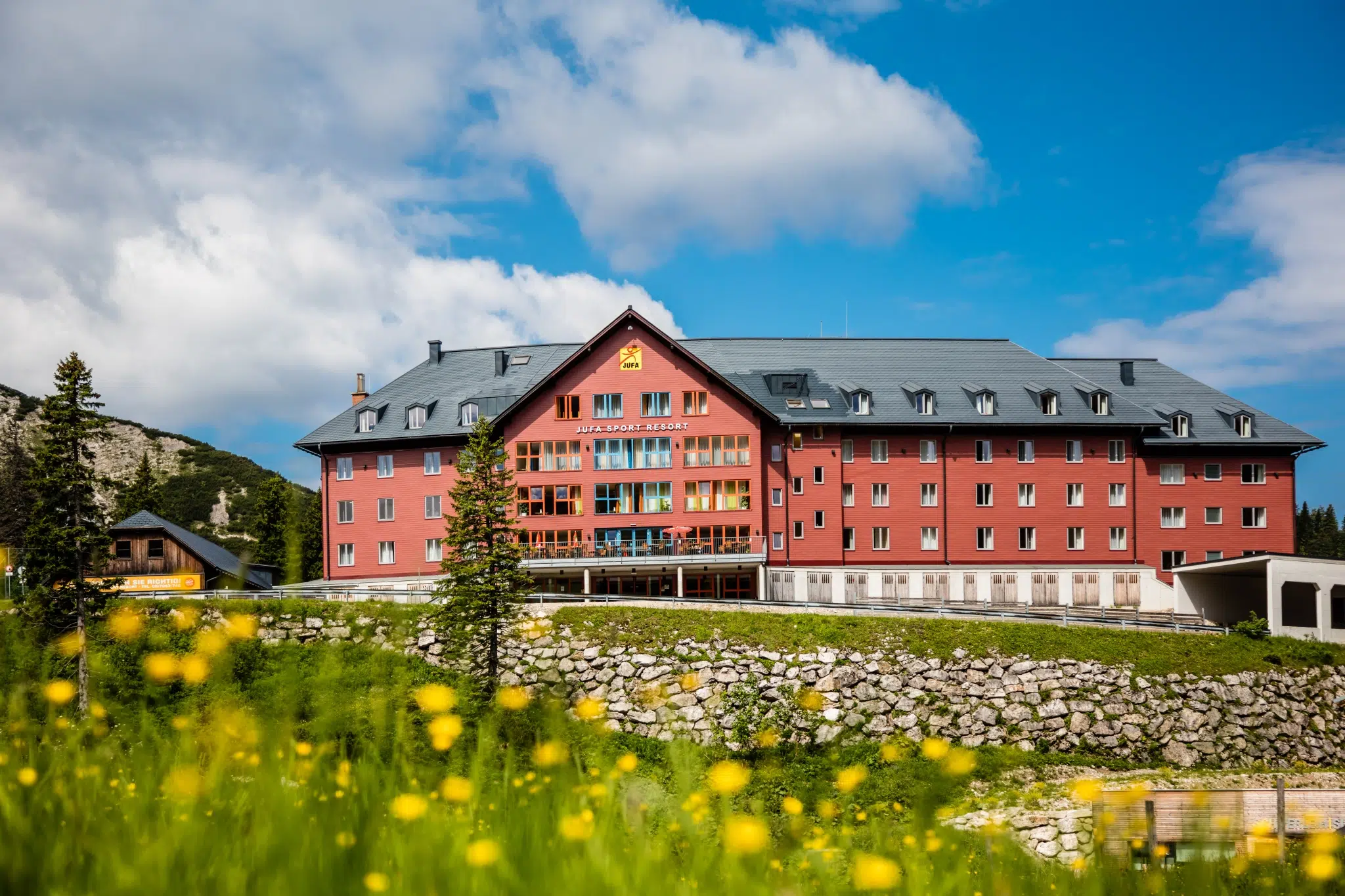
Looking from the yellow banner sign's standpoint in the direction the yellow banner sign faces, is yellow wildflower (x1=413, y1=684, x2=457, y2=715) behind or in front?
in front

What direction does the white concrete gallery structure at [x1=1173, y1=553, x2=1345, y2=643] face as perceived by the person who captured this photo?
facing the viewer and to the left of the viewer

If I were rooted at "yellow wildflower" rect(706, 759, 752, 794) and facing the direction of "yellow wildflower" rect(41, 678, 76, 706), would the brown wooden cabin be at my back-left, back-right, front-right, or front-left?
front-right

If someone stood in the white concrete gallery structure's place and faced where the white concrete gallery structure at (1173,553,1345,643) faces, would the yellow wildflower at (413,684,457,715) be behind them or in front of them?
in front

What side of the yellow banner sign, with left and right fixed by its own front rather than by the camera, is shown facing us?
front

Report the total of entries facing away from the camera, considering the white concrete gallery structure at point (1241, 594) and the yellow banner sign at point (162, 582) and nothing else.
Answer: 0

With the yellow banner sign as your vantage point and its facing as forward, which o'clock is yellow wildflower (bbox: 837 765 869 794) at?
The yellow wildflower is roughly at 12 o'clock from the yellow banner sign.

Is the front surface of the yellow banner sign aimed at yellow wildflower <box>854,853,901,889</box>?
yes

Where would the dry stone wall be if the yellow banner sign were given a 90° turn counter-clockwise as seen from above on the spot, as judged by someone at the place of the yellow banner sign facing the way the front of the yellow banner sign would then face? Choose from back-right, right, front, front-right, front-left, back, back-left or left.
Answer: front-right

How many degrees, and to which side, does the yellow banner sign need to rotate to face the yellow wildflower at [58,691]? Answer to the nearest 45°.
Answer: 0° — it already faces it

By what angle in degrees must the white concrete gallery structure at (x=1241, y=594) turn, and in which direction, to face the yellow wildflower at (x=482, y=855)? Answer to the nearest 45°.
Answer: approximately 45° to its left

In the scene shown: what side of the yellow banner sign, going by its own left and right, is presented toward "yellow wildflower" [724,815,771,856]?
front

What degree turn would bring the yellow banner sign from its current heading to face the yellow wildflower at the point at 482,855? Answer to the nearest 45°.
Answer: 0° — it already faces it

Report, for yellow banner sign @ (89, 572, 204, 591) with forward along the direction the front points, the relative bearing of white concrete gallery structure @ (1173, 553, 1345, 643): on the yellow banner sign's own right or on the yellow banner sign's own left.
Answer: on the yellow banner sign's own left
